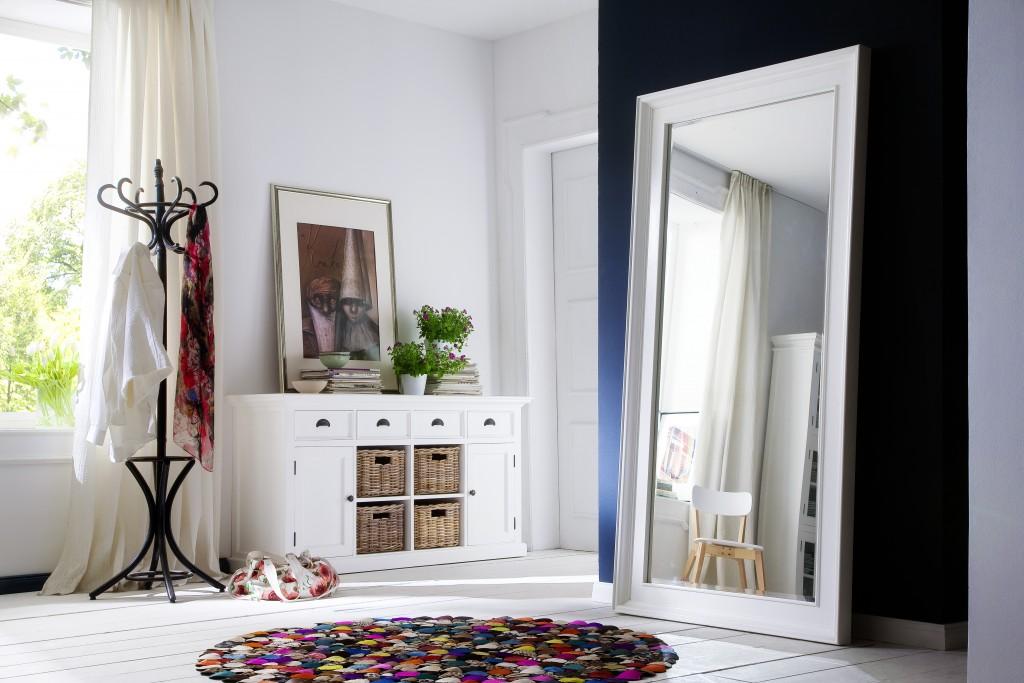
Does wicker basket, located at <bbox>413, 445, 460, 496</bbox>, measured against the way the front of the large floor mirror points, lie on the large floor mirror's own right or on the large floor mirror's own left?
on the large floor mirror's own right

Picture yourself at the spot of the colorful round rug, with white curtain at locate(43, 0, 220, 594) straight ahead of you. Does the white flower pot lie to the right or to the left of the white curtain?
right

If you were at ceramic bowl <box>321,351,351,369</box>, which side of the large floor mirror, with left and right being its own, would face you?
right

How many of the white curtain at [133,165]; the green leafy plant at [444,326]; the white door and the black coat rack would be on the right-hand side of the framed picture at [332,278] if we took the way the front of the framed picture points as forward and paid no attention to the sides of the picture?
2

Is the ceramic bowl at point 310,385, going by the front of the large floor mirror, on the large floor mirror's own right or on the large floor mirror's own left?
on the large floor mirror's own right

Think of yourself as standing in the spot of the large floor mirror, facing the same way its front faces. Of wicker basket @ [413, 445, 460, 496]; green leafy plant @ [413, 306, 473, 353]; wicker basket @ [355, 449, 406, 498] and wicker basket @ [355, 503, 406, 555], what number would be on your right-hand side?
4

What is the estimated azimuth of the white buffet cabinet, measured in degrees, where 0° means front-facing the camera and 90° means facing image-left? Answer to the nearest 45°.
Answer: approximately 315°

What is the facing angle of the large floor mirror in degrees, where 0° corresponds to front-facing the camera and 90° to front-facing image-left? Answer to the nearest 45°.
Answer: approximately 45°

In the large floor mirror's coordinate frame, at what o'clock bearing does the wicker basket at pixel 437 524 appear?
The wicker basket is roughly at 3 o'clock from the large floor mirror.
